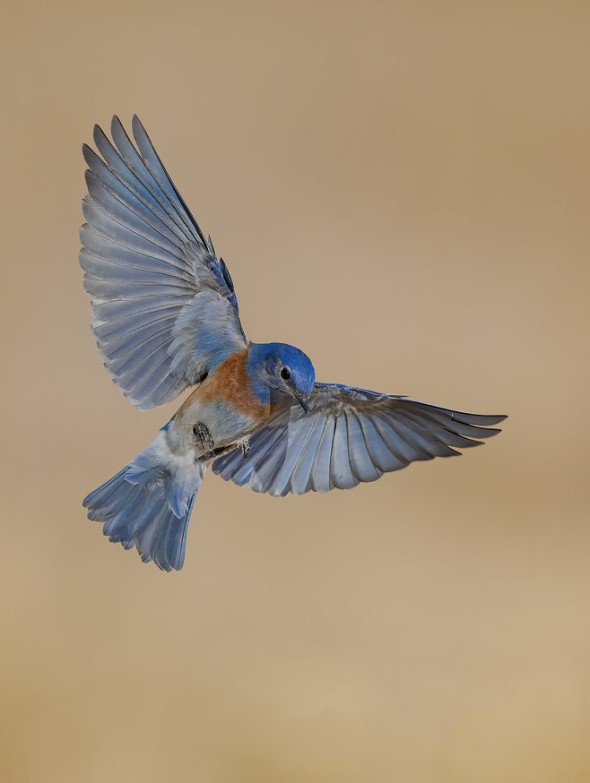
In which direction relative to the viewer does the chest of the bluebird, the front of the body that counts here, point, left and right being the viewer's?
facing the viewer and to the right of the viewer
